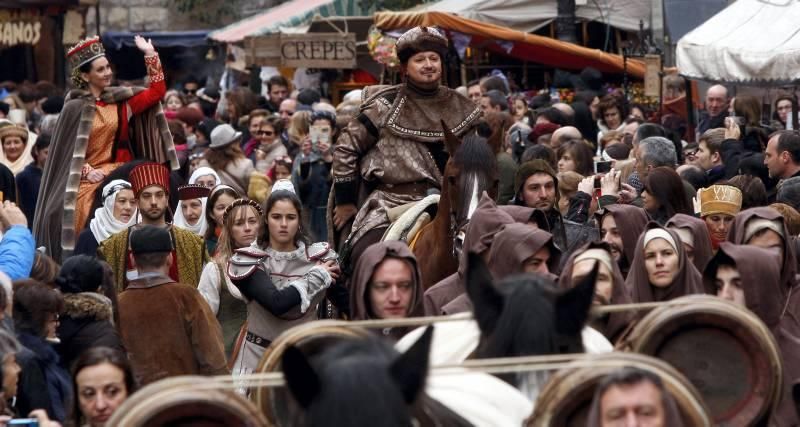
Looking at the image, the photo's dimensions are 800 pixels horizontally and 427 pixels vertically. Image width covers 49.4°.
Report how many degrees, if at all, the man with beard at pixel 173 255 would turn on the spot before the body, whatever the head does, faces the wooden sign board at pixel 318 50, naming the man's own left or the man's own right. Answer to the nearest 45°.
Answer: approximately 180°

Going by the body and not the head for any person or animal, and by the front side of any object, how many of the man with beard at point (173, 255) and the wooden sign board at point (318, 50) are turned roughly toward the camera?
2

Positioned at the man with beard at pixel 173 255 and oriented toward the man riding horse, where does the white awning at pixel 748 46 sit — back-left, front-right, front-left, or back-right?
front-left

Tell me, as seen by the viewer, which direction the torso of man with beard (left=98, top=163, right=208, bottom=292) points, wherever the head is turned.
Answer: toward the camera

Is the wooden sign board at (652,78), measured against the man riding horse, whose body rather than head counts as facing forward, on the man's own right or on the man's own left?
on the man's own left

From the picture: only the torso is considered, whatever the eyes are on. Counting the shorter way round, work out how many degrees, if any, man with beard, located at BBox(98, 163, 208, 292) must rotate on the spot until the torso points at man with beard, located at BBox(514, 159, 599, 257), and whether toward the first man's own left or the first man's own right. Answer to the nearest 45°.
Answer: approximately 90° to the first man's own left

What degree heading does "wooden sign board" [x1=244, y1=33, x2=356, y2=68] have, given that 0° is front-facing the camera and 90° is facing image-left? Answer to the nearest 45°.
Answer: approximately 0°

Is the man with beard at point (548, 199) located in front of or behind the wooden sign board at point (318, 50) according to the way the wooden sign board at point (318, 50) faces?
in front

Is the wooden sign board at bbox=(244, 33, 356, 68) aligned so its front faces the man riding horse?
yes

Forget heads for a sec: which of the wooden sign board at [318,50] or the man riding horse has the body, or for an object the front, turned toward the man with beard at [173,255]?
the wooden sign board

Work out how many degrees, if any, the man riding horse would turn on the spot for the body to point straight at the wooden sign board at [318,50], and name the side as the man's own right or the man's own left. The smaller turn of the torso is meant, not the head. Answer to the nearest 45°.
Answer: approximately 135° to the man's own left
